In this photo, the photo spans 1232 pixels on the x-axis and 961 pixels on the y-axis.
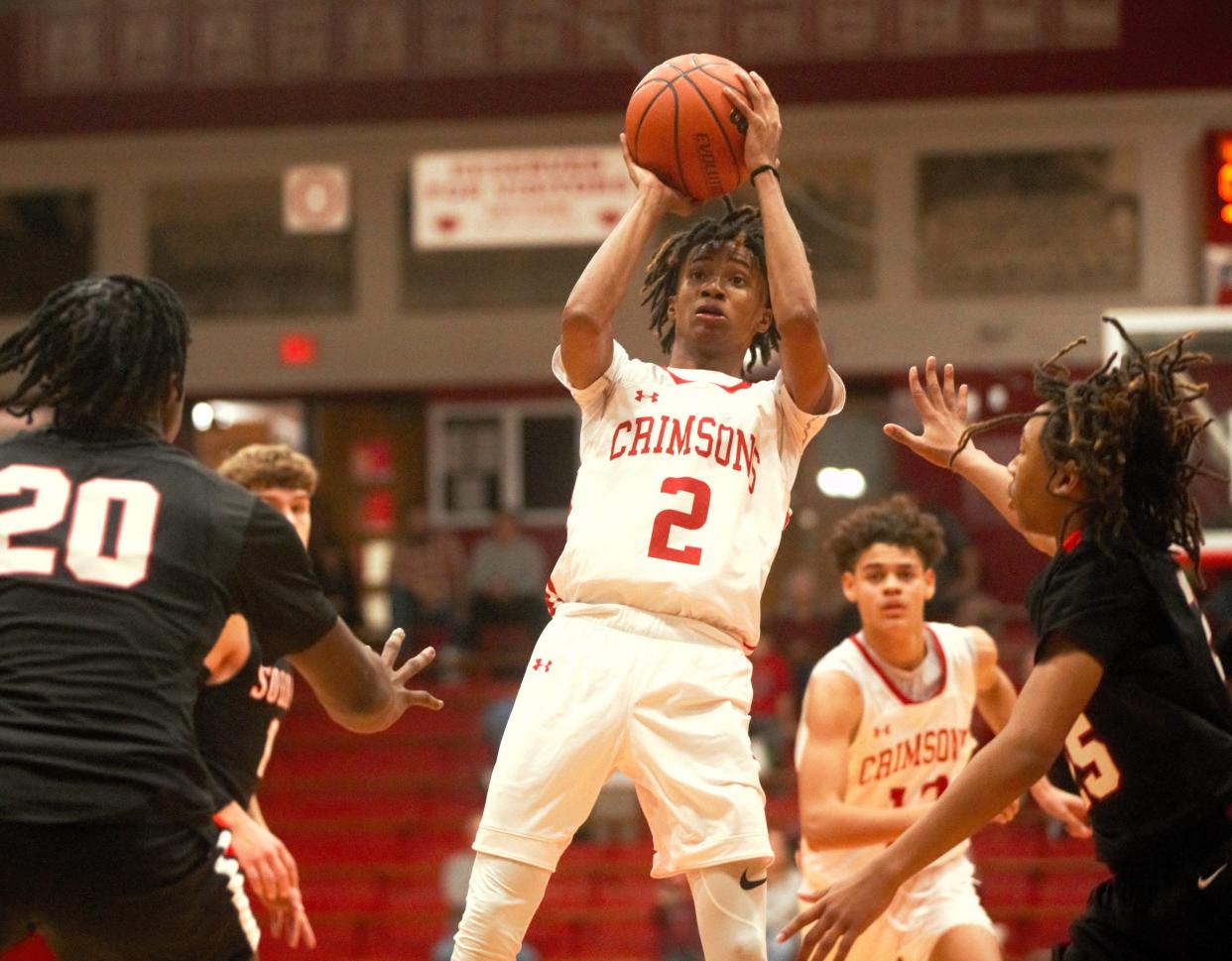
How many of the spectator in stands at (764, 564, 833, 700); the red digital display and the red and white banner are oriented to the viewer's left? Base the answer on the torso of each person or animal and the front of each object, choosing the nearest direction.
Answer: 0

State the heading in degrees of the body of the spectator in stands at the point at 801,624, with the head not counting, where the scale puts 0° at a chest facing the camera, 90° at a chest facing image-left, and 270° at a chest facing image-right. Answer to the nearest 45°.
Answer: approximately 0°

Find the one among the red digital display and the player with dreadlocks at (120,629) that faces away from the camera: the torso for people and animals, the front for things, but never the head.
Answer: the player with dreadlocks

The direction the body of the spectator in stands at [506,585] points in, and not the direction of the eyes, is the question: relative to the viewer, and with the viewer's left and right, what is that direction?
facing the viewer

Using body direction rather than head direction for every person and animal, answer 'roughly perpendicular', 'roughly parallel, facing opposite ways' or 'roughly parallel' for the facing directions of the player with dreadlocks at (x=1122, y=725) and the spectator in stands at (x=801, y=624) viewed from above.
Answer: roughly perpendicular

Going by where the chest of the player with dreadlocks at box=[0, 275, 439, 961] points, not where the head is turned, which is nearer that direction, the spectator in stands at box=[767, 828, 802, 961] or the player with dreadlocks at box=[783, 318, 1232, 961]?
the spectator in stands

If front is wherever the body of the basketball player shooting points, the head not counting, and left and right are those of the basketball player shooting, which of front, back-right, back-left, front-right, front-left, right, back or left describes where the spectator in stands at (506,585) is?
back

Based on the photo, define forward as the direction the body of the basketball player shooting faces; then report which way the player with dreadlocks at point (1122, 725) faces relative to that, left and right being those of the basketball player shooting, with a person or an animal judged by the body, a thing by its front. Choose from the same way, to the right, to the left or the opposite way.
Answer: to the right

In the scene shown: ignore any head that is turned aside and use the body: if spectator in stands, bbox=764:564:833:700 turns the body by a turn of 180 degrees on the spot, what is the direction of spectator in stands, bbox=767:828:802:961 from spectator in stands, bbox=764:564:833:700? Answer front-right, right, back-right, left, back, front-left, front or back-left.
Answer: back

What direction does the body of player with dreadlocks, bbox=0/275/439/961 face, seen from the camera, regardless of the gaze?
away from the camera

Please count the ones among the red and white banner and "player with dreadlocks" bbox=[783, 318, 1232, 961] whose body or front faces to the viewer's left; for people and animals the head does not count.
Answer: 1

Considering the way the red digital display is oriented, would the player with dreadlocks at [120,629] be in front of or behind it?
in front

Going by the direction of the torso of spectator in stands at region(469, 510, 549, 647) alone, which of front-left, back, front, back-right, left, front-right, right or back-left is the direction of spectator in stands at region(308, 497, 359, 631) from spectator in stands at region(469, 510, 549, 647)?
right

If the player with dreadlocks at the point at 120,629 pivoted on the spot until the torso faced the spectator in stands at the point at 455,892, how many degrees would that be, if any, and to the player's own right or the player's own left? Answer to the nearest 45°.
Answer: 0° — they already face them

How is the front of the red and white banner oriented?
toward the camera

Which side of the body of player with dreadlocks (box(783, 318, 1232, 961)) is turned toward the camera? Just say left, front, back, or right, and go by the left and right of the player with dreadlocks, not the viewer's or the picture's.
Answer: left
